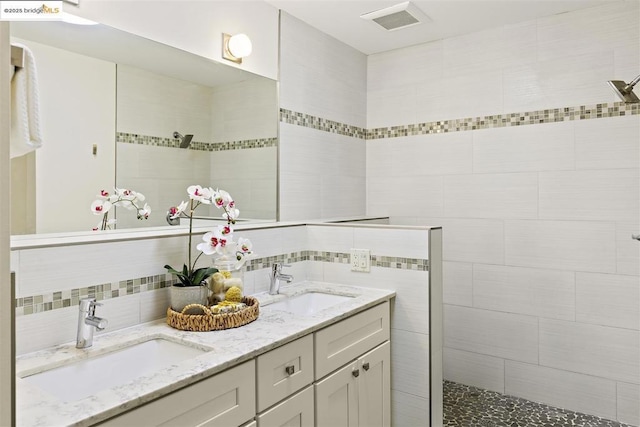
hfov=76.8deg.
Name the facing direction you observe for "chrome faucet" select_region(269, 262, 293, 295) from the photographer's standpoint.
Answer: facing the viewer and to the right of the viewer

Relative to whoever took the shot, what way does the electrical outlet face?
facing the viewer and to the left of the viewer

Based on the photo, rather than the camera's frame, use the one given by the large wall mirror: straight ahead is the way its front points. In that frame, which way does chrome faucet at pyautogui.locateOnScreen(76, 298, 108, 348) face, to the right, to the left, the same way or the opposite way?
the same way

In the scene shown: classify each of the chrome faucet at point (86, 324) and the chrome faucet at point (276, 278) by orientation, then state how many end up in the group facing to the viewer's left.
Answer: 0

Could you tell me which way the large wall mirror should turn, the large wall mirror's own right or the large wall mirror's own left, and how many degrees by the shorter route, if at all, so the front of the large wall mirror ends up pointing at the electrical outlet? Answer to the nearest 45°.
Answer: approximately 45° to the large wall mirror's own left

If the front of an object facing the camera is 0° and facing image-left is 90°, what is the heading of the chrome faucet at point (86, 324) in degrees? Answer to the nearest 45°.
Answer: approximately 315°

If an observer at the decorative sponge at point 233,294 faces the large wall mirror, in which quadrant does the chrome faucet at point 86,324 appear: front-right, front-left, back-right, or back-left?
front-left

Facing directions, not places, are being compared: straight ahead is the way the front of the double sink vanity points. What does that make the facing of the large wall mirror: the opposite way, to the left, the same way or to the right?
the same way

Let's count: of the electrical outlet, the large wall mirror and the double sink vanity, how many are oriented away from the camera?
0

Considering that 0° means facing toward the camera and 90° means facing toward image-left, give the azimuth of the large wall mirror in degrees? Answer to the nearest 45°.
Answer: approximately 315°
